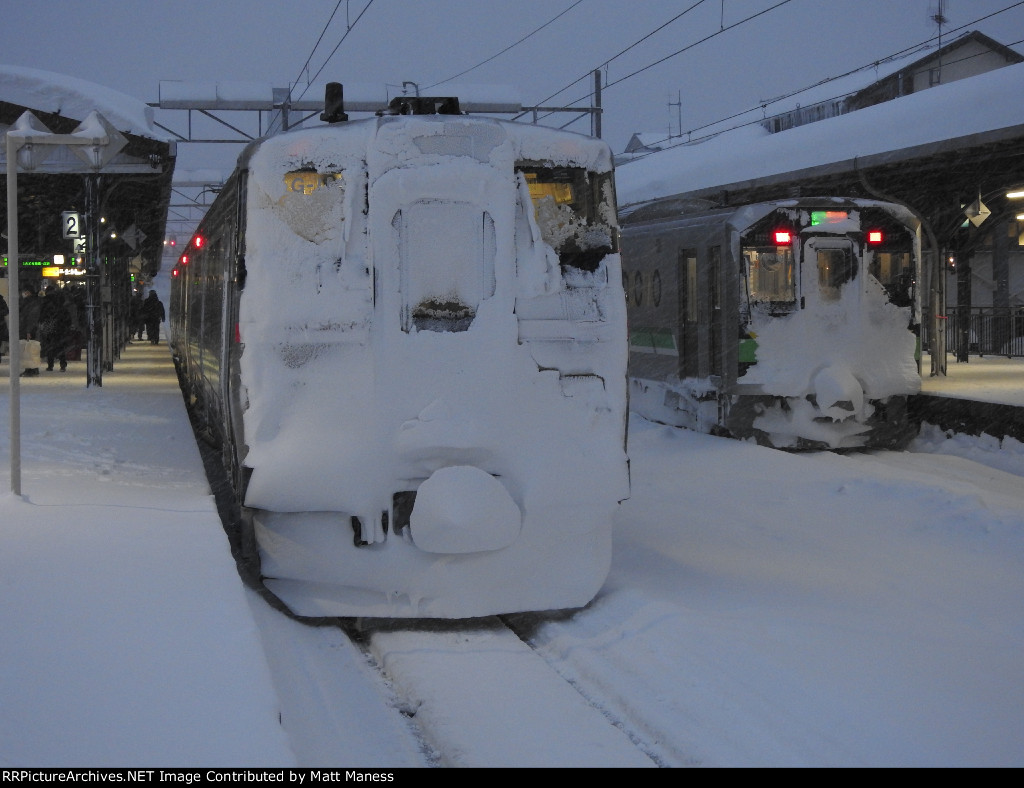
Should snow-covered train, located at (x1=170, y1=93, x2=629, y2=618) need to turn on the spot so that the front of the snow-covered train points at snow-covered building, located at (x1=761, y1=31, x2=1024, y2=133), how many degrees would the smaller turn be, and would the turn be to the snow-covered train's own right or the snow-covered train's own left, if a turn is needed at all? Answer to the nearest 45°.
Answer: approximately 135° to the snow-covered train's own left

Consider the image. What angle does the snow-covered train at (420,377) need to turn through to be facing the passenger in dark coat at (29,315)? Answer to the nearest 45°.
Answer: approximately 180°

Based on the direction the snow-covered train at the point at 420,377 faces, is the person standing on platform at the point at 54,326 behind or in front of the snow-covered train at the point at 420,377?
behind

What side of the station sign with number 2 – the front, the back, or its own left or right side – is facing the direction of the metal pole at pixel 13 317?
front

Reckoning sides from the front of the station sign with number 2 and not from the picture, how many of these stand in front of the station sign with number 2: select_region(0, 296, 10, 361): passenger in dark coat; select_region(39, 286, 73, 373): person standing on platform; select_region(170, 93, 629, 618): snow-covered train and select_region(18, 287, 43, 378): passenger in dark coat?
1

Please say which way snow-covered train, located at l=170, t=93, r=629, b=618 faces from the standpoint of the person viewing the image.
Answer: facing the viewer

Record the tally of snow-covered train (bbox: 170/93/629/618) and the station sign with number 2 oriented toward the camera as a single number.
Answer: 2

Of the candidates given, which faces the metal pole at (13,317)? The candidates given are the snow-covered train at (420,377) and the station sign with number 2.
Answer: the station sign with number 2

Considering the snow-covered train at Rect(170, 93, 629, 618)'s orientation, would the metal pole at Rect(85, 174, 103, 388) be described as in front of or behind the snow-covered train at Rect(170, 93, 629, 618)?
behind

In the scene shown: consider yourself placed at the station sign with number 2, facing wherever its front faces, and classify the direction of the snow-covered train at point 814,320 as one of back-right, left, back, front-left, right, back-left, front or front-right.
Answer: front-left

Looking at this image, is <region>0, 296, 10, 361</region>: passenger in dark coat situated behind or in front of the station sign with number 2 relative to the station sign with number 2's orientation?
behind

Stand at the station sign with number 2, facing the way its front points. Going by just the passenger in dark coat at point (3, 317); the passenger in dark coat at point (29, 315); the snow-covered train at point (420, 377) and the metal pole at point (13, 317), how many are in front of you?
2

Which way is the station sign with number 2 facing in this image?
toward the camera

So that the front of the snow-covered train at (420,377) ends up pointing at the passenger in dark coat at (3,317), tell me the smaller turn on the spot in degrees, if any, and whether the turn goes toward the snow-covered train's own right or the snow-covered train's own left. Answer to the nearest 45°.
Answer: approximately 180°
